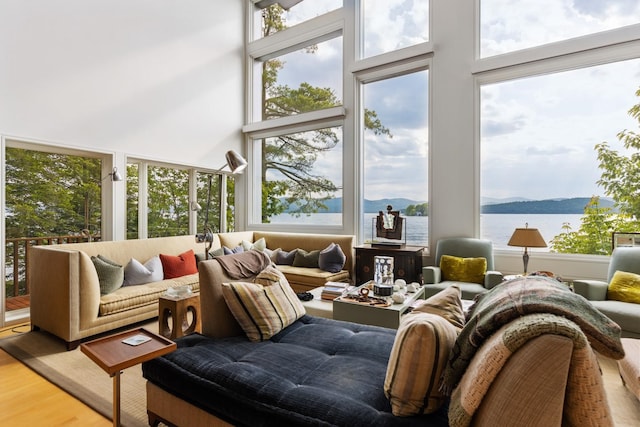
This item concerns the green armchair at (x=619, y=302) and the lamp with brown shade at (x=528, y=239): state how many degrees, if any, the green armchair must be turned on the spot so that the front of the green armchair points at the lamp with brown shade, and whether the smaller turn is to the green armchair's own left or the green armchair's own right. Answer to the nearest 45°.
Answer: approximately 45° to the green armchair's own right

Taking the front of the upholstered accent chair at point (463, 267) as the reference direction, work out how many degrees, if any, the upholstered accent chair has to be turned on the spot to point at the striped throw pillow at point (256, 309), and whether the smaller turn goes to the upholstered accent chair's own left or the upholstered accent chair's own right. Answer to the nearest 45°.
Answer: approximately 45° to the upholstered accent chair's own right

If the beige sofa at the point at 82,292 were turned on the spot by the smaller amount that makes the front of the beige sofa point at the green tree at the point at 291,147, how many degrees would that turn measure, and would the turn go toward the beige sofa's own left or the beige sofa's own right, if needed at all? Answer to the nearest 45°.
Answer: approximately 90° to the beige sofa's own left

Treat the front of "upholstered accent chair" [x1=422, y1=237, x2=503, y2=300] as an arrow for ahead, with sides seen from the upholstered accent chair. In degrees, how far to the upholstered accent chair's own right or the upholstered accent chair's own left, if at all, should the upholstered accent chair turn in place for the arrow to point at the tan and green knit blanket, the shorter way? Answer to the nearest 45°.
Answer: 0° — it already faces it

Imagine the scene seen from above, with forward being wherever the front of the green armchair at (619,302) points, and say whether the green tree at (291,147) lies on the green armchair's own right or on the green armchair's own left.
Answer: on the green armchair's own right

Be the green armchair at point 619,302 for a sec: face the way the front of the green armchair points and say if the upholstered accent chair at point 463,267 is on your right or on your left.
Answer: on your right

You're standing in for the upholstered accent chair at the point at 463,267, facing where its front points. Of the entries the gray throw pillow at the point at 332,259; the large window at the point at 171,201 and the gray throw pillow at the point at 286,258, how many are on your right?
3

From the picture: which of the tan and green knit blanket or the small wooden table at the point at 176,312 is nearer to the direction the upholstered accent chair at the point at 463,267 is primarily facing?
the tan and green knit blanket

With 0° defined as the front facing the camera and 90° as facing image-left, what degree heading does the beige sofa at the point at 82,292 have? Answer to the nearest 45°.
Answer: approximately 315°
